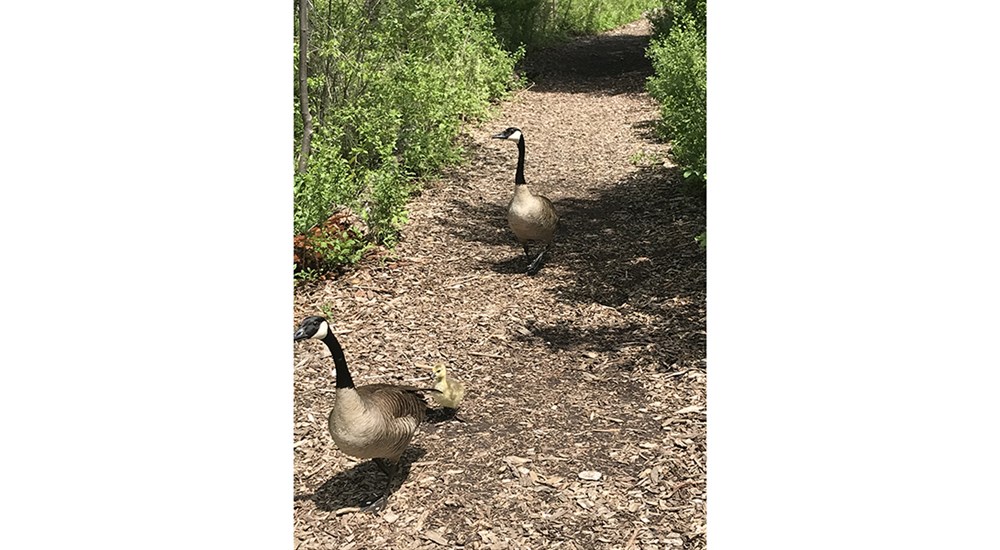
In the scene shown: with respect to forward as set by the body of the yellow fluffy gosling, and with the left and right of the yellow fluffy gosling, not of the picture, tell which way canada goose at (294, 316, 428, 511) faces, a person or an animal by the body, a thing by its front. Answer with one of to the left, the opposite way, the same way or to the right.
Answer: the same way

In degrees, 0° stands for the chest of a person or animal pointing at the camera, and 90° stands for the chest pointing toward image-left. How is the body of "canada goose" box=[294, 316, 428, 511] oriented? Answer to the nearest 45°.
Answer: approximately 45°

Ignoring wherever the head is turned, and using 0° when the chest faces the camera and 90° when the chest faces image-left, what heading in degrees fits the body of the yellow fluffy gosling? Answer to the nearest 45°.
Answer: approximately 45°

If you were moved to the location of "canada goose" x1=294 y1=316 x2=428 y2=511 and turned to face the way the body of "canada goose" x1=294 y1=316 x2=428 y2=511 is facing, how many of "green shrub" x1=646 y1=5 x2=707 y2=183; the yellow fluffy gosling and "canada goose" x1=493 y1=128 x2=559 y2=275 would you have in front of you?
0

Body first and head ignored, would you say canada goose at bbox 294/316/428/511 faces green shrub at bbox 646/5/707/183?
no

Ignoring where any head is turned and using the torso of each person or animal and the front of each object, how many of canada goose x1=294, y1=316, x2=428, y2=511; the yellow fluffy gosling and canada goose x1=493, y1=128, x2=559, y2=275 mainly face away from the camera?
0

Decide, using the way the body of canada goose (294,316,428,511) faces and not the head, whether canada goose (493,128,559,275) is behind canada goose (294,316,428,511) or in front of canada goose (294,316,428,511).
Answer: behind

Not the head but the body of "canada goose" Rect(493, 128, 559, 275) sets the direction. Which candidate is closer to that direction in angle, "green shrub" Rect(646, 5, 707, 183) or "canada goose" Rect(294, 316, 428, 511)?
the canada goose

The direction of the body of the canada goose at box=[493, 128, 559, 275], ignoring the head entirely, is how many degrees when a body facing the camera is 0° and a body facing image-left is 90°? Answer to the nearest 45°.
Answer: approximately 45°

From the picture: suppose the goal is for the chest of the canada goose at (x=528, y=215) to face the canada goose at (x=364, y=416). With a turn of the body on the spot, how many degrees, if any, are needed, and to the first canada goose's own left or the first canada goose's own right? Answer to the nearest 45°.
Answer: approximately 45° to the first canada goose's own left

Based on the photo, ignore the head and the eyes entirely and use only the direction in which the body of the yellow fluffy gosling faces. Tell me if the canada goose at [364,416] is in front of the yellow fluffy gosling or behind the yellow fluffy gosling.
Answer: in front

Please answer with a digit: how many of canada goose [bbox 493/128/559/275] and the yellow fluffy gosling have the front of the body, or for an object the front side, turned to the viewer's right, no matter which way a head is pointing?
0

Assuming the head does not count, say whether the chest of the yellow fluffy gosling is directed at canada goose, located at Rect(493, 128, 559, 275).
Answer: no

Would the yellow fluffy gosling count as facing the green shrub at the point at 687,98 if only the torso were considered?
no
